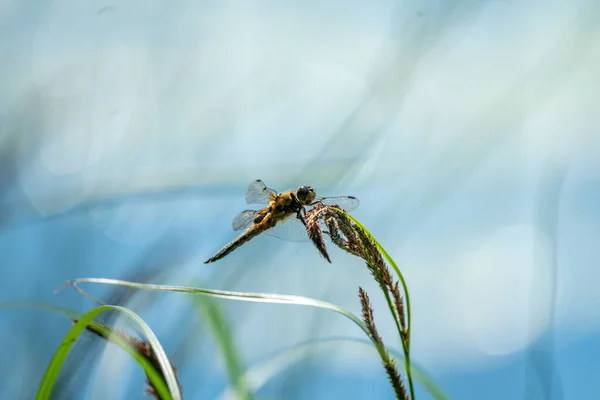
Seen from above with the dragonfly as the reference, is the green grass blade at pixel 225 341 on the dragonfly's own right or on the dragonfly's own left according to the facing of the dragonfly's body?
on the dragonfly's own right

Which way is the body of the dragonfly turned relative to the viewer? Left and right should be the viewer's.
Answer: facing the viewer and to the right of the viewer

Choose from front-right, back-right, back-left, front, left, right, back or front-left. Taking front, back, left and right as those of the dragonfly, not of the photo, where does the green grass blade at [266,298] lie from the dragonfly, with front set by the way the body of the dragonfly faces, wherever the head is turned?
front-right
